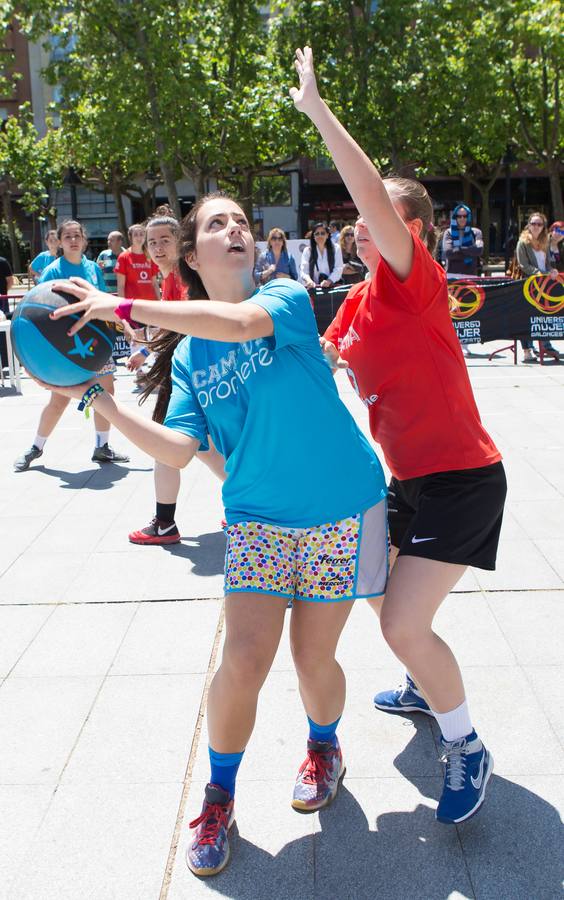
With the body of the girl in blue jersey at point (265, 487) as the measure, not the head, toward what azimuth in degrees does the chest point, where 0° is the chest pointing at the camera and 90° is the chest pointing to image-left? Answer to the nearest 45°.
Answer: approximately 45°

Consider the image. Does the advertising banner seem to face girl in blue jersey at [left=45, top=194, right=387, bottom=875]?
yes

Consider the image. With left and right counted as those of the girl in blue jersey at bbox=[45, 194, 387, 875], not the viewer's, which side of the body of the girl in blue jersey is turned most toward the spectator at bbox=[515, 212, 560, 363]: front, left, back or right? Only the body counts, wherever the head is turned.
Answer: back

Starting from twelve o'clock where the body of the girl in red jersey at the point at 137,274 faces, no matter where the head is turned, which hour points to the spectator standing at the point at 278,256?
The spectator standing is roughly at 7 o'clock from the girl in red jersey.

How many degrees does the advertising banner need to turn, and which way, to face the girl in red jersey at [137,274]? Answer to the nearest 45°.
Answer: approximately 45° to its right

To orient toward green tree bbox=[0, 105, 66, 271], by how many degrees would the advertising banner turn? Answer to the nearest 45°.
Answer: approximately 135° to its right

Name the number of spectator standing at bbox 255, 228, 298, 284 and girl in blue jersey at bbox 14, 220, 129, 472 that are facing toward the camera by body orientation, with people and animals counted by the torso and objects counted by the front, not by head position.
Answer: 2

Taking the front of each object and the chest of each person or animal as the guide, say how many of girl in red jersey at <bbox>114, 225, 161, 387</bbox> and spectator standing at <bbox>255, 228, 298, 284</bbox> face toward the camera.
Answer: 2
